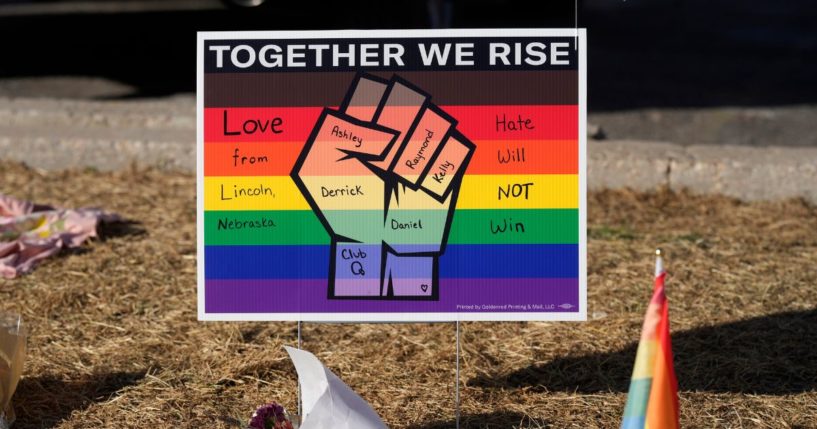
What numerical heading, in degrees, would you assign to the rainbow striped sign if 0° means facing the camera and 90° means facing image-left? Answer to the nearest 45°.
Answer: approximately 0°
